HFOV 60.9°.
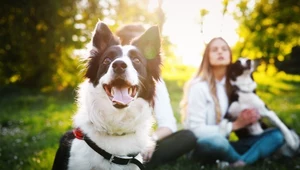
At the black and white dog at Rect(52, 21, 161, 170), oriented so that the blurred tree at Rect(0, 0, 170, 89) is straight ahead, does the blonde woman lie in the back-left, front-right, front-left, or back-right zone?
front-right

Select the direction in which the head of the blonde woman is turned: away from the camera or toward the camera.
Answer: toward the camera

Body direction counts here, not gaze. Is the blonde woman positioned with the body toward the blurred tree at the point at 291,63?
no

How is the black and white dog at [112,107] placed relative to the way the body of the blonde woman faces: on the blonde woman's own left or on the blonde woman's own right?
on the blonde woman's own right

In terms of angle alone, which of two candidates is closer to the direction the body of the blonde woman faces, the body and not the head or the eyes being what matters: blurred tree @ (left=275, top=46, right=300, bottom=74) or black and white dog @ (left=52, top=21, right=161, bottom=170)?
the black and white dog

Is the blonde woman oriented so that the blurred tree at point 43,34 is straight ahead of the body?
no

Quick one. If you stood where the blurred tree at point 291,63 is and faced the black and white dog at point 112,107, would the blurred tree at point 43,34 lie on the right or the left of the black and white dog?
right

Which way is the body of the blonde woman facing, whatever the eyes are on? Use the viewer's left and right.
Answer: facing the viewer and to the right of the viewer
